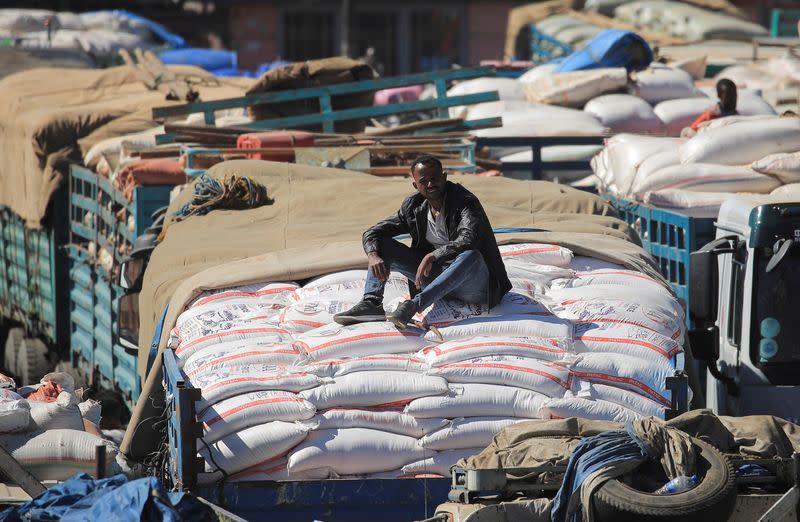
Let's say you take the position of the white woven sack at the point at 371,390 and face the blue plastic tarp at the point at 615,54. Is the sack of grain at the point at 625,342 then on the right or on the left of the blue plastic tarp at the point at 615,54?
right

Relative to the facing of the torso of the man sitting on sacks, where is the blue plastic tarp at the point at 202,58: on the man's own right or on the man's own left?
on the man's own right

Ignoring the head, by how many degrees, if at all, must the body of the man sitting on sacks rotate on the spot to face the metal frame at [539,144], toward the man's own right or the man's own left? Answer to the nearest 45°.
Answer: approximately 135° to the man's own right

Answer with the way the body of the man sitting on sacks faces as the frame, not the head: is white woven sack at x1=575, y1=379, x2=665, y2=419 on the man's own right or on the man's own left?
on the man's own left

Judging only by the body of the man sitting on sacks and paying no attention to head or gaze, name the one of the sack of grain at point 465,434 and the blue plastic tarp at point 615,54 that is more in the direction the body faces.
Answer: the sack of grain

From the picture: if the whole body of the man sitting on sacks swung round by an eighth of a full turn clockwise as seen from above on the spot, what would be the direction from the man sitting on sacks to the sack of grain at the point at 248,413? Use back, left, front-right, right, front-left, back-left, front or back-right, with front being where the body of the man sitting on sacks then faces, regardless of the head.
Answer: front-left

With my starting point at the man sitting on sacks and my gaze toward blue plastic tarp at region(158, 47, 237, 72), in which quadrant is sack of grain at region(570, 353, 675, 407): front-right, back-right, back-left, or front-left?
back-right

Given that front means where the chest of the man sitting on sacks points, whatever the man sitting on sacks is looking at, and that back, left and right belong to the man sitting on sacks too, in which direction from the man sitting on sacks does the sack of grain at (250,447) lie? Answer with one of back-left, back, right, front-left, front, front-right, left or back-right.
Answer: front

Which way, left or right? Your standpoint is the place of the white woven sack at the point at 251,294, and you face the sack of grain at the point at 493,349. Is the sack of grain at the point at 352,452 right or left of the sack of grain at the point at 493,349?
right

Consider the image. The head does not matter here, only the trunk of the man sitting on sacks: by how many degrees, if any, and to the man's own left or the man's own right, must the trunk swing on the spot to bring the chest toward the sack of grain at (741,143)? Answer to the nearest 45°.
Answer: approximately 180°

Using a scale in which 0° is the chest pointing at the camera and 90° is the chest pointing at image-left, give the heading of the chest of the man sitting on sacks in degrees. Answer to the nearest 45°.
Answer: approximately 45°

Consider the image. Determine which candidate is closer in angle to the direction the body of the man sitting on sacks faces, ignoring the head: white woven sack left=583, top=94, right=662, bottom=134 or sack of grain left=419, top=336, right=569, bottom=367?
the sack of grain
